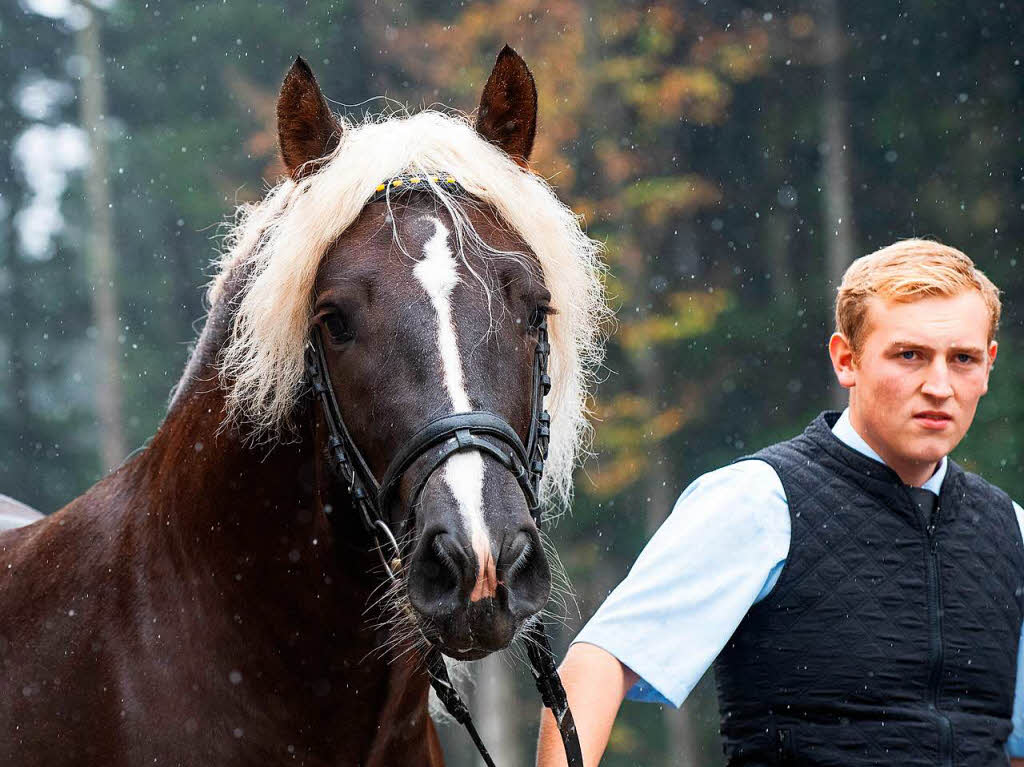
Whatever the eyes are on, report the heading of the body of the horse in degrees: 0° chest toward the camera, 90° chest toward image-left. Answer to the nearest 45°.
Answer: approximately 315°

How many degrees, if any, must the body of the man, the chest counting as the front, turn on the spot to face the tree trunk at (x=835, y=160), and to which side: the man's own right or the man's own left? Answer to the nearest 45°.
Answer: approximately 135° to the man's own left

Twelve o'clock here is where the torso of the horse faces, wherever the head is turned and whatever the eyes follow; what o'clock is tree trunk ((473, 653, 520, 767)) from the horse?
The tree trunk is roughly at 8 o'clock from the horse.

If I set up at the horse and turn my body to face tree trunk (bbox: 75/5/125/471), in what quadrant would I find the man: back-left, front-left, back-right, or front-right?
back-right

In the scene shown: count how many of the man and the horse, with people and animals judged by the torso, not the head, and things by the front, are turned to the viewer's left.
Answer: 0

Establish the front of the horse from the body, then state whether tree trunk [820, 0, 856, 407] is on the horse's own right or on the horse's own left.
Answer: on the horse's own left

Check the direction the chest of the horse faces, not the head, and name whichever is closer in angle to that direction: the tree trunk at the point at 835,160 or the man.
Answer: the man

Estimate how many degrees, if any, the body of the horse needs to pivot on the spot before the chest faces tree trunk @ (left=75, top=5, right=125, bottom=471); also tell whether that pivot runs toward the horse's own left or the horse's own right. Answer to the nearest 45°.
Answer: approximately 135° to the horse's own left

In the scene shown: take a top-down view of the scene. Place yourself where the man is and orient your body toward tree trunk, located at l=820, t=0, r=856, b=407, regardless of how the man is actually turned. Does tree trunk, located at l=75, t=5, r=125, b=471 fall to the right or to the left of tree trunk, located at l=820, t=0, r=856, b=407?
left

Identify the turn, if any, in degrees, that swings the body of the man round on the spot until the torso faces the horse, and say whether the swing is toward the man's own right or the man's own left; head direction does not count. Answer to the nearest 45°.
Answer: approximately 135° to the man's own right
